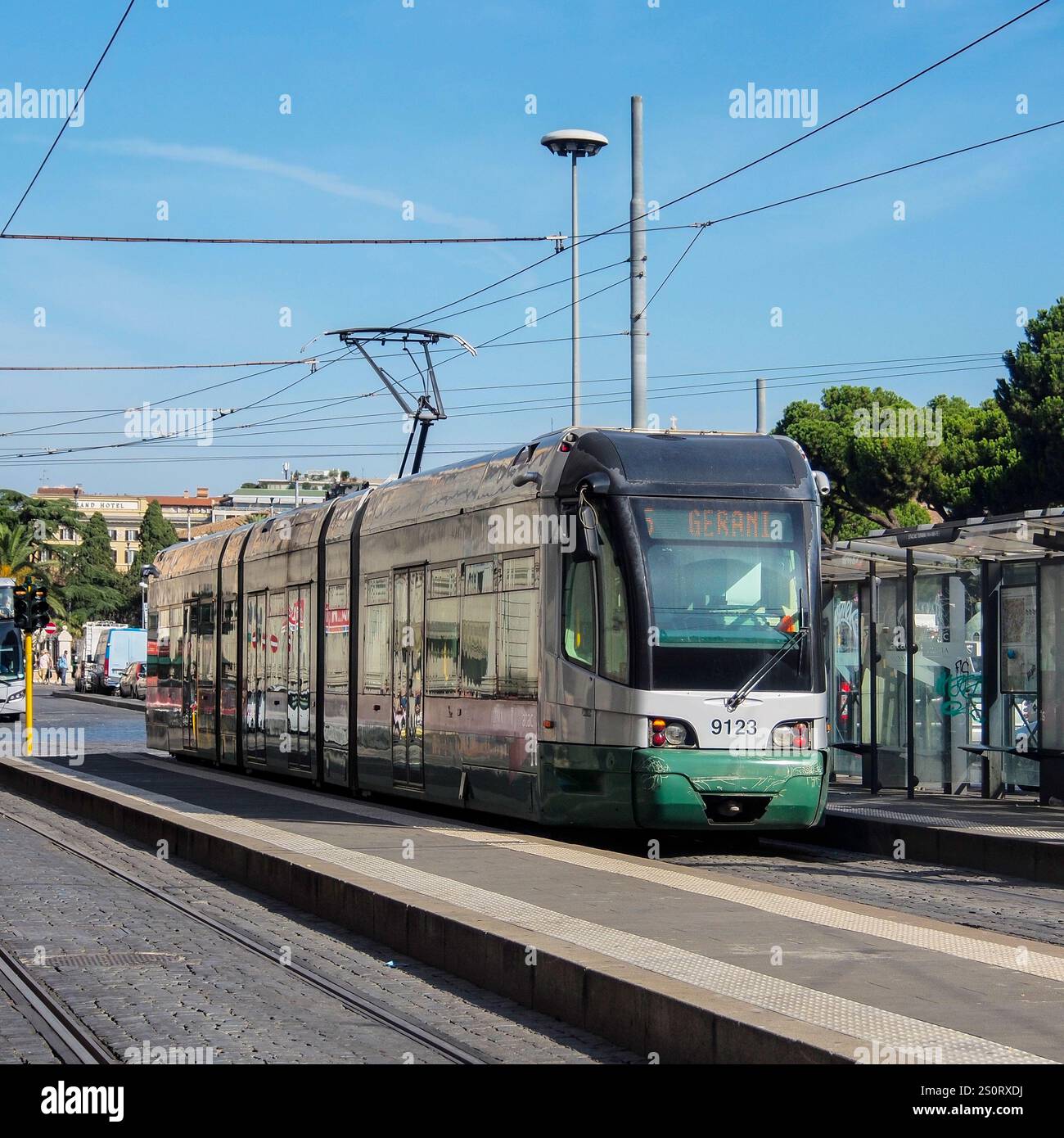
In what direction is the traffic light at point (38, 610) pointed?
toward the camera

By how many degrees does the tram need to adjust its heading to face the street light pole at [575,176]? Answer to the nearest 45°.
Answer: approximately 135° to its left

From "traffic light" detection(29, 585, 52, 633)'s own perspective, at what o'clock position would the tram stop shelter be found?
The tram stop shelter is roughly at 11 o'clock from the traffic light.

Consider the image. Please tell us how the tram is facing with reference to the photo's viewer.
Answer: facing the viewer and to the right of the viewer

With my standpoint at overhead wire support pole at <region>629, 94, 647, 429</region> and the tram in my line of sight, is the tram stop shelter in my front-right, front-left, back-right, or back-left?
front-left

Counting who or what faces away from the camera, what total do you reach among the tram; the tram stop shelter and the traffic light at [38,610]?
0

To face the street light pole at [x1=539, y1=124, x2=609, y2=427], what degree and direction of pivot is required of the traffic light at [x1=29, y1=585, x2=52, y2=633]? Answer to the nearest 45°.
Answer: approximately 90° to its left

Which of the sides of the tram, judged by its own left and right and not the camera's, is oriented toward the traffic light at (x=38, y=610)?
back

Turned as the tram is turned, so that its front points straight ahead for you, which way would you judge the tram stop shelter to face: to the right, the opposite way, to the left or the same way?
to the right

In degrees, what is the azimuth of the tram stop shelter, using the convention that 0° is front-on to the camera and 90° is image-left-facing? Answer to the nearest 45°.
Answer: approximately 45°

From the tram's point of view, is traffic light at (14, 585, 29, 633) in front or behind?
behind

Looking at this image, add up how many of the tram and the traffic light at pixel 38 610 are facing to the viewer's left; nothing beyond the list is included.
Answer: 0
